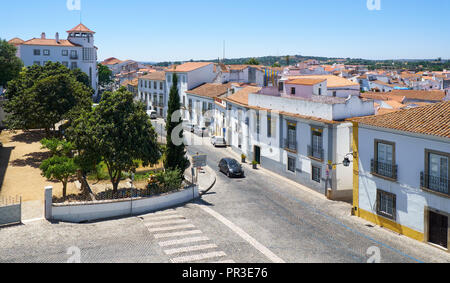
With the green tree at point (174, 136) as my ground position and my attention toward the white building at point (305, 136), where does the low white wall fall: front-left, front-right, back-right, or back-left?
back-right

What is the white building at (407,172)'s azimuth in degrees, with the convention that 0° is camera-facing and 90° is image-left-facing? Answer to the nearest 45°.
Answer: approximately 45°

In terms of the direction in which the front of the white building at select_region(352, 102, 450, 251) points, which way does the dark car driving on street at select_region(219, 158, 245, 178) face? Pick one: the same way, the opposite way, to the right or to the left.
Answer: to the left

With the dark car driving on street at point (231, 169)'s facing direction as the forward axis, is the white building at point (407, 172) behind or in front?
in front

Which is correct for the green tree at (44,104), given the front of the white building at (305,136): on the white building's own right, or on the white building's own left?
on the white building's own right

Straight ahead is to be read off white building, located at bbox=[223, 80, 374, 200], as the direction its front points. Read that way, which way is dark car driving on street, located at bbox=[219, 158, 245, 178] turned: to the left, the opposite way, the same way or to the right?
to the left

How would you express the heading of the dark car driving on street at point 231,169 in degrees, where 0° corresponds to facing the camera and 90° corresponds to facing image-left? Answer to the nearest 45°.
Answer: approximately 315°

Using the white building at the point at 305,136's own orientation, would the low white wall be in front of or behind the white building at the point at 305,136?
in front

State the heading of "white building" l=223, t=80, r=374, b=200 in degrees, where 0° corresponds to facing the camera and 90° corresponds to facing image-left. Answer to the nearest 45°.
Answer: approximately 45°
